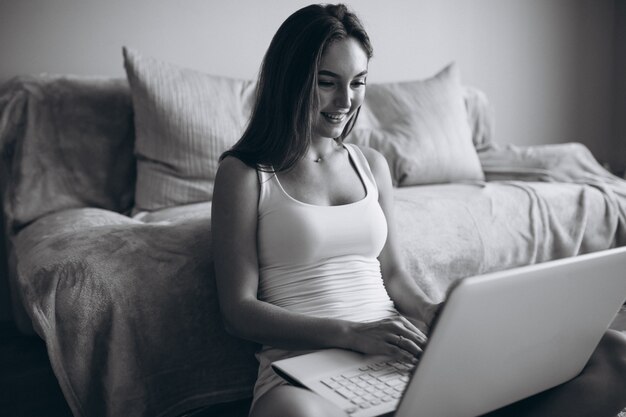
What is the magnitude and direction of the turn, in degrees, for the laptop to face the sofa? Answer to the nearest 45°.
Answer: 0° — it already faces it

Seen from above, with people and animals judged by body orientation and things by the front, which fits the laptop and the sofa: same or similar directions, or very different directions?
very different directions

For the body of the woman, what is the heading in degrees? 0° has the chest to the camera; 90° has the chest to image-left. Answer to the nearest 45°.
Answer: approximately 315°

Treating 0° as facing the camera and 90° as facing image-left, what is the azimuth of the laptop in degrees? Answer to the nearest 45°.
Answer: approximately 135°

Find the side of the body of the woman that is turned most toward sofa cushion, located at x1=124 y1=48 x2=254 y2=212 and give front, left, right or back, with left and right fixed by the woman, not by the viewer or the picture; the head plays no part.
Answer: back

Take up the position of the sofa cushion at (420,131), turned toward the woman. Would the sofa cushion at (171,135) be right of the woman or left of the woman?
right

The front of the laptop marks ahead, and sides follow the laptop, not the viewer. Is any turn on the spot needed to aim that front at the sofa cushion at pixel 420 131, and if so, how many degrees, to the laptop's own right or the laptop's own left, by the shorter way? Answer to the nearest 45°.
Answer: approximately 45° to the laptop's own right

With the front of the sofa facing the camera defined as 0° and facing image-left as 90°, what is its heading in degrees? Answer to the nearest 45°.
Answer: approximately 315°
